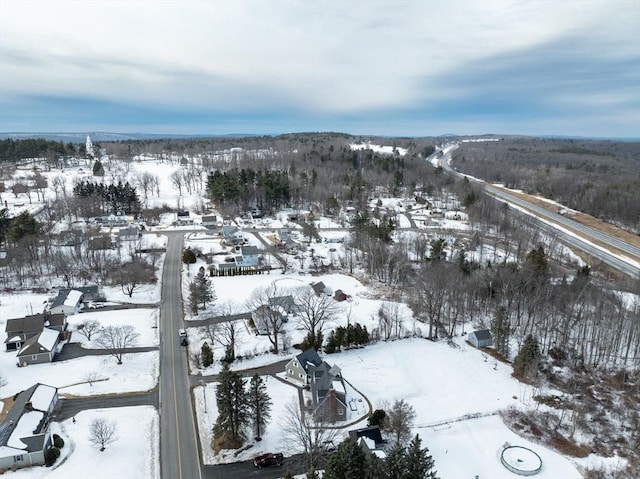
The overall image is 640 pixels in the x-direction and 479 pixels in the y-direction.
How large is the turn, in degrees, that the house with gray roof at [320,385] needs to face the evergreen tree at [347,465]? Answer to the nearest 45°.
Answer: approximately 90° to its left

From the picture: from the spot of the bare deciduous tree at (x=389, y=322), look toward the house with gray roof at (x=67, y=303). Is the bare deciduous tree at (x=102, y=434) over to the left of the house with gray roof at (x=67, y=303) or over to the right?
left

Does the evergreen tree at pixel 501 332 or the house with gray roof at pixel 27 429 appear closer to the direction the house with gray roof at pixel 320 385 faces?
the house with gray roof

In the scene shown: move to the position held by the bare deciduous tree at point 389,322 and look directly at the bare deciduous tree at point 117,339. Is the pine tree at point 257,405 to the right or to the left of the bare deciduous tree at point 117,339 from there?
left

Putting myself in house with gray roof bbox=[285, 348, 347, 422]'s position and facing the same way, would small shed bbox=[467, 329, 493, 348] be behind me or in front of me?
behind

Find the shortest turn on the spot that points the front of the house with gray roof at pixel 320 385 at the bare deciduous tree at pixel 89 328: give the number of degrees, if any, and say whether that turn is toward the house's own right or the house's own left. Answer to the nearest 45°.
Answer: approximately 45° to the house's own right

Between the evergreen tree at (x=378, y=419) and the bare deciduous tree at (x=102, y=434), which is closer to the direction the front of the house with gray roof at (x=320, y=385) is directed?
the bare deciduous tree

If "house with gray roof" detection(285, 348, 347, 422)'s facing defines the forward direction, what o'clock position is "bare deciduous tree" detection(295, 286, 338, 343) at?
The bare deciduous tree is roughly at 3 o'clock from the house with gray roof.

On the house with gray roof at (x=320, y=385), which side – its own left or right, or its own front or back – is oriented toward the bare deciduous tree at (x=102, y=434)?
front

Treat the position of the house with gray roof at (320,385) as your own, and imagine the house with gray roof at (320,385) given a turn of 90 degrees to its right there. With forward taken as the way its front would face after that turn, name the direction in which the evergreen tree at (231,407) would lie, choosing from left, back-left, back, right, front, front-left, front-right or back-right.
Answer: back-left

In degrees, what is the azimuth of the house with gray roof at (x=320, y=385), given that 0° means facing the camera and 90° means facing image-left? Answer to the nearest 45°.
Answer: approximately 90°

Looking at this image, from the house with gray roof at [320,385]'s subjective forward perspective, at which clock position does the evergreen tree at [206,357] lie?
The evergreen tree is roughly at 1 o'clock from the house with gray roof.
